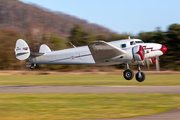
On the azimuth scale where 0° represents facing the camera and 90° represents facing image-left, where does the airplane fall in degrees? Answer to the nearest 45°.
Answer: approximately 270°
